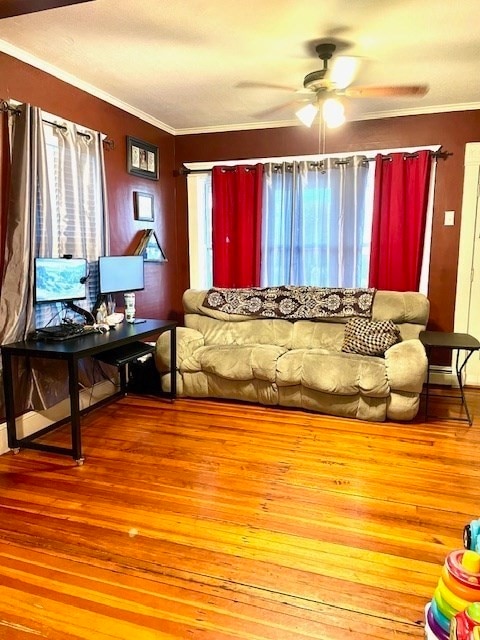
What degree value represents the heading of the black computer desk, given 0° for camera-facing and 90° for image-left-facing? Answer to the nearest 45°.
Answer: approximately 315°

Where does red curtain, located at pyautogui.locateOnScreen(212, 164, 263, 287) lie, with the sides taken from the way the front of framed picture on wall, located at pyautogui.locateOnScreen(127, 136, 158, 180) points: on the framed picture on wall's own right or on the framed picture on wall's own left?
on the framed picture on wall's own left

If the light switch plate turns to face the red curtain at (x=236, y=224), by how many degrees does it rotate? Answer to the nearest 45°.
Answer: approximately 90° to its right

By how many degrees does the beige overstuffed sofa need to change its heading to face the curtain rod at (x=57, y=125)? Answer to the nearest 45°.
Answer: approximately 90° to its right

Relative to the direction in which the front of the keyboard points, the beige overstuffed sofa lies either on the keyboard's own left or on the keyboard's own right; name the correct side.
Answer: on the keyboard's own left

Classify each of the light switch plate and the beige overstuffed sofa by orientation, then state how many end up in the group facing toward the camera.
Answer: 2

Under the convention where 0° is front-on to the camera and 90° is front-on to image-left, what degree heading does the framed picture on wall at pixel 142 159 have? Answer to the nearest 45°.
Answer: approximately 315°

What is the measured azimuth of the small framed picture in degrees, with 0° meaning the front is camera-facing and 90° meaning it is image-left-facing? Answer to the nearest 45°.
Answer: approximately 315°

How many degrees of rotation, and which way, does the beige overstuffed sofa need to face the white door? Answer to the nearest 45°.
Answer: approximately 135° to its left

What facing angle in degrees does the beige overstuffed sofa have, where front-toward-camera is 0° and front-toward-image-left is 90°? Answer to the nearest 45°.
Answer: approximately 0°
